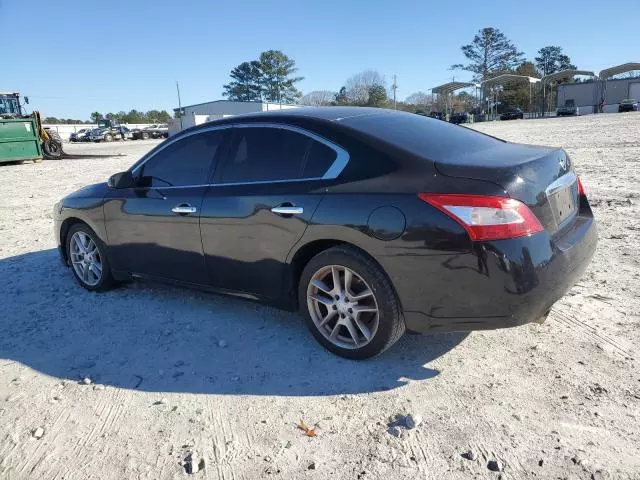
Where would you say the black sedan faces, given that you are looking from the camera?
facing away from the viewer and to the left of the viewer

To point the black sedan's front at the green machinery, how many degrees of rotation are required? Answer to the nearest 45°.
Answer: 0° — it already faces it
